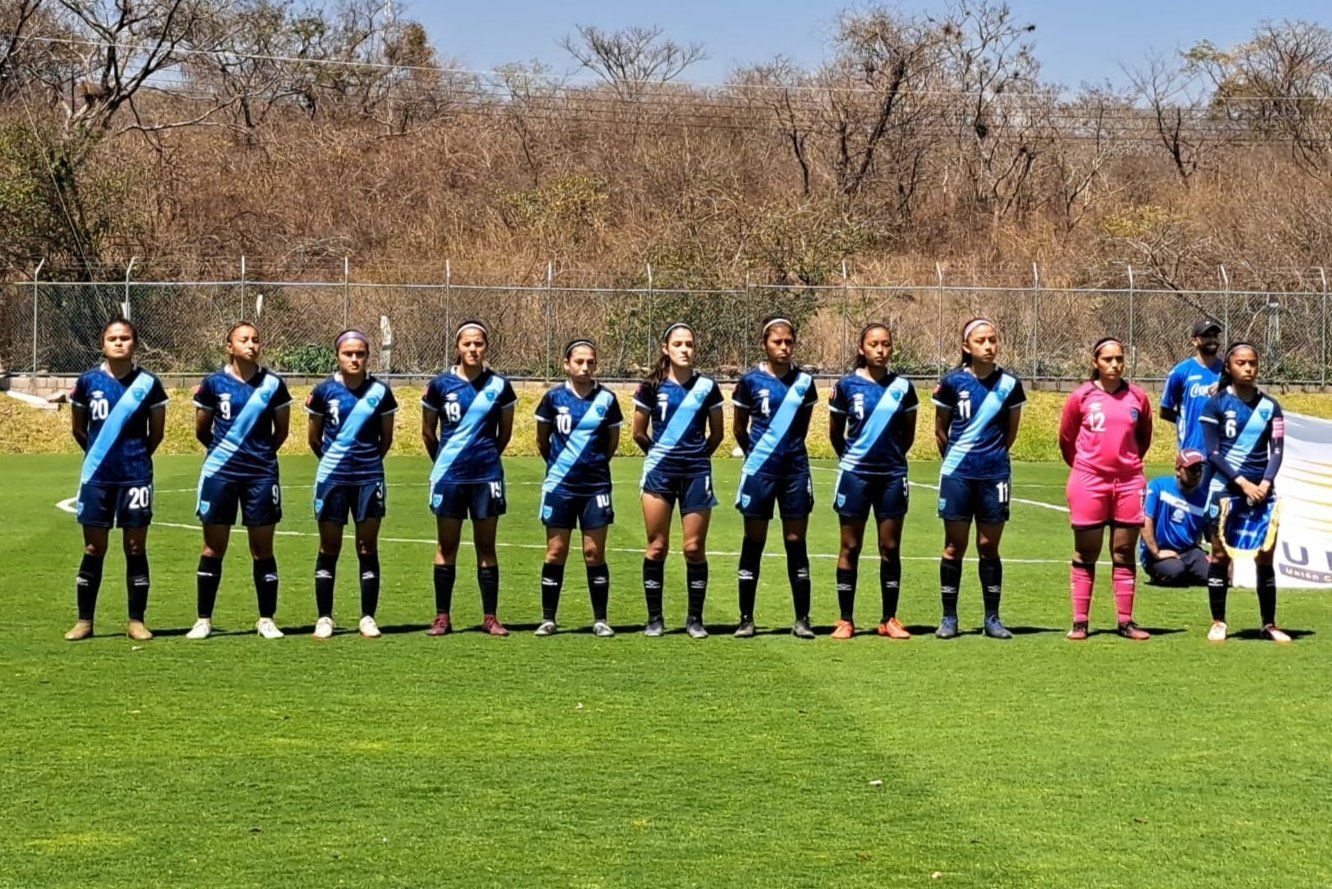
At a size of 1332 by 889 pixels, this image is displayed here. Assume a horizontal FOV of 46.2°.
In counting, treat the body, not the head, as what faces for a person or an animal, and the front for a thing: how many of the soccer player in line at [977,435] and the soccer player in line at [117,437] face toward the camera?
2

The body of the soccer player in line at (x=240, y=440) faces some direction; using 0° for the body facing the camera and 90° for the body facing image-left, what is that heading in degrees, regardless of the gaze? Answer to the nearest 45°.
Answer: approximately 0°

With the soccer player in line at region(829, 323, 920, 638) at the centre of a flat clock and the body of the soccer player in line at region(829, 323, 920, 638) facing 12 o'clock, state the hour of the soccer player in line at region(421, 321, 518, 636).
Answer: the soccer player in line at region(421, 321, 518, 636) is roughly at 3 o'clock from the soccer player in line at region(829, 323, 920, 638).

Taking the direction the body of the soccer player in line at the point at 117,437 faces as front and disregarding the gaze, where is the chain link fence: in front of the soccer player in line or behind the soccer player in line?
behind

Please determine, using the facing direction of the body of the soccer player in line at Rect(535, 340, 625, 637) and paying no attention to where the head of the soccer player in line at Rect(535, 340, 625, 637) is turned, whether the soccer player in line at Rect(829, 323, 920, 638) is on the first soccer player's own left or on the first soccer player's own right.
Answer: on the first soccer player's own left

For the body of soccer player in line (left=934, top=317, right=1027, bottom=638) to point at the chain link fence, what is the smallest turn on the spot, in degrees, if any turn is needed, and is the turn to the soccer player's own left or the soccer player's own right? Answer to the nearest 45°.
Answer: approximately 180°

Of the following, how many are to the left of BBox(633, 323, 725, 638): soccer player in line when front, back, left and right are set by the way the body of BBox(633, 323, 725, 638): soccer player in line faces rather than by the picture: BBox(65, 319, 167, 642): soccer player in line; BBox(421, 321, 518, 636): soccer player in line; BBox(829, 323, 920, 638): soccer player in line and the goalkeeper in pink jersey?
2

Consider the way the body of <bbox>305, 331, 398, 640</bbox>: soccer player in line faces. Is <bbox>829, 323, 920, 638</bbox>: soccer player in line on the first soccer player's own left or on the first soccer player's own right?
on the first soccer player's own left

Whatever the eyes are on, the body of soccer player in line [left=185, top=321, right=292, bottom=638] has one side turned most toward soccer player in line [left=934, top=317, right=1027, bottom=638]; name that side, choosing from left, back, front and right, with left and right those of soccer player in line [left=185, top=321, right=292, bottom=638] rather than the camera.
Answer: left
